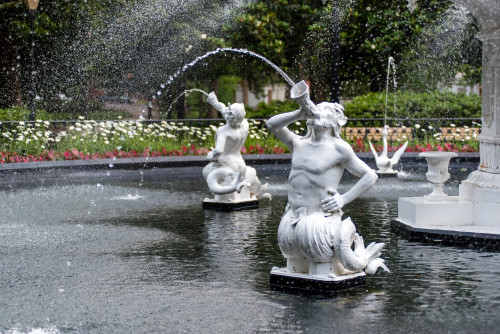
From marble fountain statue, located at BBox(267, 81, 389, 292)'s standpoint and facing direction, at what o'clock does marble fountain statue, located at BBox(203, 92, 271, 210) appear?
marble fountain statue, located at BBox(203, 92, 271, 210) is roughly at 4 o'clock from marble fountain statue, located at BBox(267, 81, 389, 292).

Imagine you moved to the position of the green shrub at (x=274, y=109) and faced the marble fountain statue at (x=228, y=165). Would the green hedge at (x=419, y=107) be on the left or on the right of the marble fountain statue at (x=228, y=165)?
left

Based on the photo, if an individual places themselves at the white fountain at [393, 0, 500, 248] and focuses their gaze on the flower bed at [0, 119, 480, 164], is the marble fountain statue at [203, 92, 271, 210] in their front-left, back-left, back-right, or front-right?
front-left

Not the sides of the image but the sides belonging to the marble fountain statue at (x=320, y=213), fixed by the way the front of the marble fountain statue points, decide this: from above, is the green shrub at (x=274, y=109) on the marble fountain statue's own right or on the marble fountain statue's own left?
on the marble fountain statue's own right

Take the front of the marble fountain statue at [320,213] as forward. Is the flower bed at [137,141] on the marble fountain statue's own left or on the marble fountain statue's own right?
on the marble fountain statue's own right

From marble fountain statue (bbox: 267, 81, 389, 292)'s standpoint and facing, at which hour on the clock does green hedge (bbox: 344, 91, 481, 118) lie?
The green hedge is roughly at 5 o'clock from the marble fountain statue.

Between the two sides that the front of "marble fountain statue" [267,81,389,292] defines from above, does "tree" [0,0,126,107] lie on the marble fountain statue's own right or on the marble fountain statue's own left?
on the marble fountain statue's own right

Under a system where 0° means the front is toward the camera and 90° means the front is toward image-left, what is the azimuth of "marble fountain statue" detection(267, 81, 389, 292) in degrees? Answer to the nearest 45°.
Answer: approximately 45°

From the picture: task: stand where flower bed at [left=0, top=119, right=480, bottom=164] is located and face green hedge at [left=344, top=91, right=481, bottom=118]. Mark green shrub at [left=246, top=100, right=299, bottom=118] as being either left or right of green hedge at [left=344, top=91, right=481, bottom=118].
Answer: left
